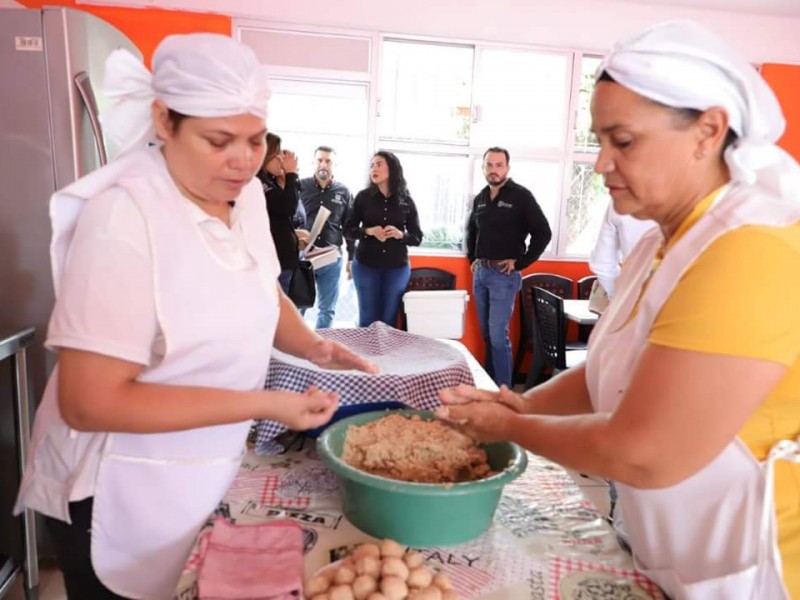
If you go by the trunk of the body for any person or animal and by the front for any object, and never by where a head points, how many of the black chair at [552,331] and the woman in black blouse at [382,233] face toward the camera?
1

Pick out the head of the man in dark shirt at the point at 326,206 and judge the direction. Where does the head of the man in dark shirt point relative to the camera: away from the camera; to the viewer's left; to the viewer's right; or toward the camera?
toward the camera

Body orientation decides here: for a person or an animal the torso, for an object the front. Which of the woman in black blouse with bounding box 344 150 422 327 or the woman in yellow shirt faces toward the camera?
the woman in black blouse

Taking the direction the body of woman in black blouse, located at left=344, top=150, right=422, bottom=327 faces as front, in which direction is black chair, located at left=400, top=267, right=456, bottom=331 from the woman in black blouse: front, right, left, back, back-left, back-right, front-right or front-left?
back-left

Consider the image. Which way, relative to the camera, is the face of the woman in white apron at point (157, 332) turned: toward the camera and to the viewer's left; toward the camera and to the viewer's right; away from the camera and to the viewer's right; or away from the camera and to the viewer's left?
toward the camera and to the viewer's right

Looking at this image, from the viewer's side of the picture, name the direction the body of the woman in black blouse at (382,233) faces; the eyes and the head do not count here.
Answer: toward the camera

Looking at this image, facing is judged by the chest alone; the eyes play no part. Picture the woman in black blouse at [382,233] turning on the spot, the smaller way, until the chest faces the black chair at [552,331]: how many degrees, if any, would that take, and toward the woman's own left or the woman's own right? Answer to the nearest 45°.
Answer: approximately 45° to the woman's own left

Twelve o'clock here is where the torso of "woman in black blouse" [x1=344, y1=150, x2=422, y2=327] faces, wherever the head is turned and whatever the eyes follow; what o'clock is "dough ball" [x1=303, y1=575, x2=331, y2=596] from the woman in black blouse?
The dough ball is roughly at 12 o'clock from the woman in black blouse.

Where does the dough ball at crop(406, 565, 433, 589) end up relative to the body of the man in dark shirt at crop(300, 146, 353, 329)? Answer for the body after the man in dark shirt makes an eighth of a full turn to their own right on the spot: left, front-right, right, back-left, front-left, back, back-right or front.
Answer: front-left

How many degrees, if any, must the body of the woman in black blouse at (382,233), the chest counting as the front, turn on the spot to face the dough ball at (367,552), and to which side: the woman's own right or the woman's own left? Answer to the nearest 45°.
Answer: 0° — they already face it

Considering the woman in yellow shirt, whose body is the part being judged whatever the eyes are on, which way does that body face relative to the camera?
to the viewer's left

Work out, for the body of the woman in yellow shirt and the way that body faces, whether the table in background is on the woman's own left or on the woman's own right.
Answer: on the woman's own right

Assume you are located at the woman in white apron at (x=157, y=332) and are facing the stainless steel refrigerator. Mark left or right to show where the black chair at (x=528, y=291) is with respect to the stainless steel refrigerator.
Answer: right

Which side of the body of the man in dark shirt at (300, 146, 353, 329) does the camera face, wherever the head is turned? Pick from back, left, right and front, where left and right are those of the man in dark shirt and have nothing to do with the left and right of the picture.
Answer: front

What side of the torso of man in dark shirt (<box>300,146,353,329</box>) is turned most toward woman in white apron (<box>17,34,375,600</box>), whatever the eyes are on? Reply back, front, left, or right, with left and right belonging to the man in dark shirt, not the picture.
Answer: front
